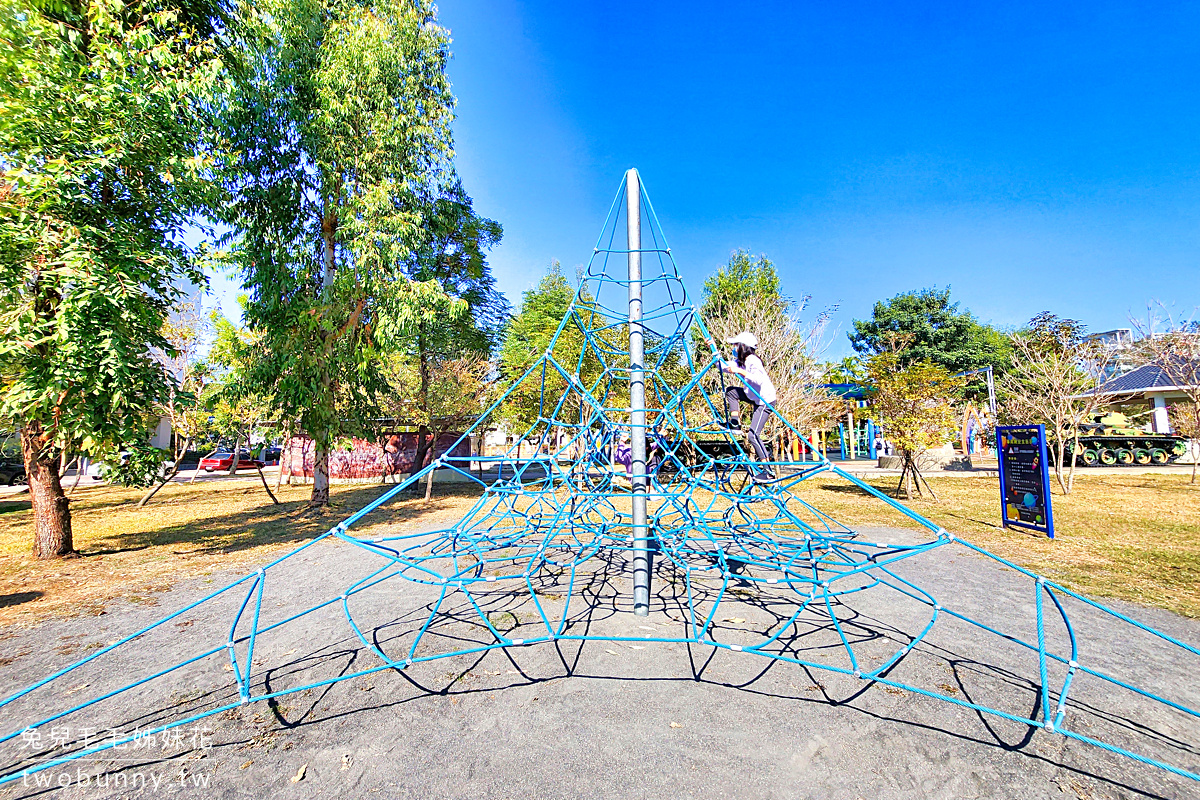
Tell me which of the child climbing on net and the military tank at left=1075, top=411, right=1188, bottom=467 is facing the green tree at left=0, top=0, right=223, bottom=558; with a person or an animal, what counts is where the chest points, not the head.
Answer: the child climbing on net

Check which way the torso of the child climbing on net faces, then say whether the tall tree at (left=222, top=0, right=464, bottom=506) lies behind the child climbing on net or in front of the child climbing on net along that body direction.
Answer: in front

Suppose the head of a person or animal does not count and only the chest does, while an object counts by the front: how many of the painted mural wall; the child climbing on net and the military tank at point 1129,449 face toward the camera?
1

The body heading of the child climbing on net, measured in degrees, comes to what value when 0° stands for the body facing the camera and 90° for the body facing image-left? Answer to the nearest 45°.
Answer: approximately 90°

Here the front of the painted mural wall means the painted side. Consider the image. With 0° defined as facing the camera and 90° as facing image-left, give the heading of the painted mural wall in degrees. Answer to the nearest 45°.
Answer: approximately 0°

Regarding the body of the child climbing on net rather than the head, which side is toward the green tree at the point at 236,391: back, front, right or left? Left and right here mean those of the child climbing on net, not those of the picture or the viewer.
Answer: front
